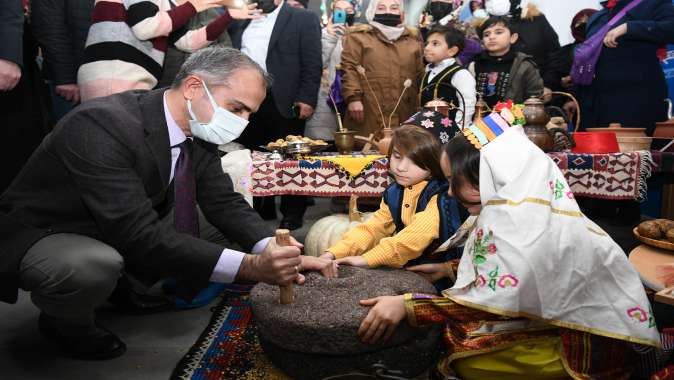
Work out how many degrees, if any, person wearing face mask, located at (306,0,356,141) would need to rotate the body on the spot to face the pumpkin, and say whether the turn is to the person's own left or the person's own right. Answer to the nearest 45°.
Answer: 0° — they already face it

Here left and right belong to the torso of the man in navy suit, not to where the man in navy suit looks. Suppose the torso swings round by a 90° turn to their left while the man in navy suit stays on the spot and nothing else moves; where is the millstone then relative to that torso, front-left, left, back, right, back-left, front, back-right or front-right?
front-right

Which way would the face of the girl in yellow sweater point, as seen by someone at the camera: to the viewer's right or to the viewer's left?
to the viewer's left

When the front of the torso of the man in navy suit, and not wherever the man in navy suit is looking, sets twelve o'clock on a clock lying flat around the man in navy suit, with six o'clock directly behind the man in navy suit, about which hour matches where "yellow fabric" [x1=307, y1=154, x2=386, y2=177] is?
The yellow fabric is roughly at 10 o'clock from the man in navy suit.

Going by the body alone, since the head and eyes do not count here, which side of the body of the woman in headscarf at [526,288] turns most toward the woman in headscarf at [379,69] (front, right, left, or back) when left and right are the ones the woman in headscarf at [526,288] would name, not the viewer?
right

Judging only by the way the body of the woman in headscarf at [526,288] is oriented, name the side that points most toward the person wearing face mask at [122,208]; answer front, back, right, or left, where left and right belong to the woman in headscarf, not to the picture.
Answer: front

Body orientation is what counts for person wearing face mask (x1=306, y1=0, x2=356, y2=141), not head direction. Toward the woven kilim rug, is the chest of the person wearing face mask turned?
yes

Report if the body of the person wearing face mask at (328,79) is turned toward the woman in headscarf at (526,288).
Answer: yes

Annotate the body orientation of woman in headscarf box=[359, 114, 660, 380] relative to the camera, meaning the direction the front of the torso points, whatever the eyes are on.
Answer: to the viewer's left

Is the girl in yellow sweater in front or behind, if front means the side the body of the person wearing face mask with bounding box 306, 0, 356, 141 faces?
in front

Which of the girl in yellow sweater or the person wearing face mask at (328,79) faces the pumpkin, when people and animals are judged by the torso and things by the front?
the person wearing face mask

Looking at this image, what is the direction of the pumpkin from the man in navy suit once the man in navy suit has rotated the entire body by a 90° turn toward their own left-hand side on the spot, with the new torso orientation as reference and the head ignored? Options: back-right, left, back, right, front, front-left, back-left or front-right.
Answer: front-right

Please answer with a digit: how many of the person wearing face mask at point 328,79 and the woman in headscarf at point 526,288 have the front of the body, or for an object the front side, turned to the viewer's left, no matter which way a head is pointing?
1

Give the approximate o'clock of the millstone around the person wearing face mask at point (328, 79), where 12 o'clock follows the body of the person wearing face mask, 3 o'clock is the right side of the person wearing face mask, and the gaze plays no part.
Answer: The millstone is roughly at 12 o'clock from the person wearing face mask.
